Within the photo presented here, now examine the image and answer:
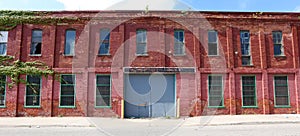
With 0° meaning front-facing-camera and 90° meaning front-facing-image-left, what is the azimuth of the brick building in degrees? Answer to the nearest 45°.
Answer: approximately 0°
